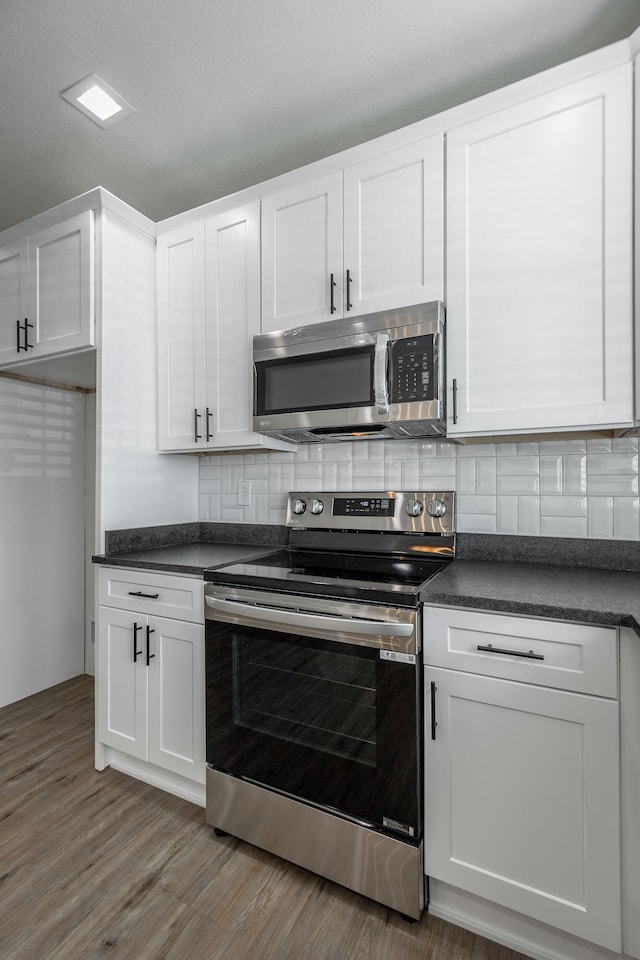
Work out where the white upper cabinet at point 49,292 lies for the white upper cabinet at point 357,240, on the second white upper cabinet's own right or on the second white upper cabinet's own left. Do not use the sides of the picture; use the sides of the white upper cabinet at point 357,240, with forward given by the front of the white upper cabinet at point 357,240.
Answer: on the second white upper cabinet's own right

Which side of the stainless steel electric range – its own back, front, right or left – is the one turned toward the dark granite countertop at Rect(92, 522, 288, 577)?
right

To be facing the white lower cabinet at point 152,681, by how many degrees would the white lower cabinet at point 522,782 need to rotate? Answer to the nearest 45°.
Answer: approximately 45° to its right

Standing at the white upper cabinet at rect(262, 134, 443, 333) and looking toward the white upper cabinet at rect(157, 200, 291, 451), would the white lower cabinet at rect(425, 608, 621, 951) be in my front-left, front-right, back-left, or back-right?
back-left

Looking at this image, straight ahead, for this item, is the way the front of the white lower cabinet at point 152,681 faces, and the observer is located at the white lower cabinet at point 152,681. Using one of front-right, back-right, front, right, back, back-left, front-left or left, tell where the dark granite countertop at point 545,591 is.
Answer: left

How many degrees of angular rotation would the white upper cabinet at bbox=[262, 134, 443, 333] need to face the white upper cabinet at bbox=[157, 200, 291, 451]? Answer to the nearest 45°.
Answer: approximately 90° to its right

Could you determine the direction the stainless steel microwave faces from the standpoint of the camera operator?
facing the viewer and to the left of the viewer

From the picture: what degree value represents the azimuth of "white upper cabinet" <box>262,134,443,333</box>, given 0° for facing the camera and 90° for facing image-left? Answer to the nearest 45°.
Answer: approximately 45°
